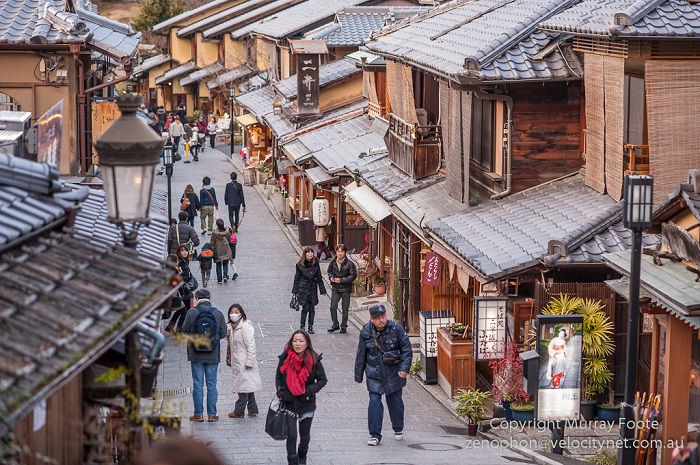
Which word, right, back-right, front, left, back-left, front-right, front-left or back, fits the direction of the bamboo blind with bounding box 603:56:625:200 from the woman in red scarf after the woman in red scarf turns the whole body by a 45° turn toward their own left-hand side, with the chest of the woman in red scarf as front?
left

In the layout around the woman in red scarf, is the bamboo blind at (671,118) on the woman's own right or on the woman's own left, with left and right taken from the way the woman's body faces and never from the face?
on the woman's own left

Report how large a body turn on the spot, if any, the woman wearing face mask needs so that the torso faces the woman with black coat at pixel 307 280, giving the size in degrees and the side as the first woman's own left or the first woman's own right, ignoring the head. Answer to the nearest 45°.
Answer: approximately 135° to the first woman's own right

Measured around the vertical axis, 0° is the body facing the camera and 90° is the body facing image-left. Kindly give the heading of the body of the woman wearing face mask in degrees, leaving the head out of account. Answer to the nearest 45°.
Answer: approximately 45°

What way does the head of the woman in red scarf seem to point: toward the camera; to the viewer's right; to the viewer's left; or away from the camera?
toward the camera

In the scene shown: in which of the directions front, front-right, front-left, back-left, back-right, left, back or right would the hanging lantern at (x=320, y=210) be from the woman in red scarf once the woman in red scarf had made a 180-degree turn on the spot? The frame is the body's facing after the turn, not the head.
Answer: front

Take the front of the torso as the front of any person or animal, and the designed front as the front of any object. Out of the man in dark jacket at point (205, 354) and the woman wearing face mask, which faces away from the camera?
the man in dark jacket

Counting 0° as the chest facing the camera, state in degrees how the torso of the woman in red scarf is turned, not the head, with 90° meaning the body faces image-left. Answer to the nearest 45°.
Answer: approximately 0°

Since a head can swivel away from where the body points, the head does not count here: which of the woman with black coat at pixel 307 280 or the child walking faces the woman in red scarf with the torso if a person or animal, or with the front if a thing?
the woman with black coat

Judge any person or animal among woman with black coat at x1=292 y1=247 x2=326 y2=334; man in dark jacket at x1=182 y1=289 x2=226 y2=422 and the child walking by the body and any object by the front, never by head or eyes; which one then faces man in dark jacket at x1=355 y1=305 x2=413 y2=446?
the woman with black coat

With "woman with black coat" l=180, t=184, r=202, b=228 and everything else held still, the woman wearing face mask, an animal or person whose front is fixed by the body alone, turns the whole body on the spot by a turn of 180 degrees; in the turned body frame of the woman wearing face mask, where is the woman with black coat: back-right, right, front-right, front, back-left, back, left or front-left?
front-left

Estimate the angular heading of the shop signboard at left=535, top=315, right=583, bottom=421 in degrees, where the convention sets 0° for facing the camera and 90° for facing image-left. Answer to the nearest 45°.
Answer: approximately 0°

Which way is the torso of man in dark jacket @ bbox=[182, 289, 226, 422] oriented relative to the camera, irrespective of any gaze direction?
away from the camera

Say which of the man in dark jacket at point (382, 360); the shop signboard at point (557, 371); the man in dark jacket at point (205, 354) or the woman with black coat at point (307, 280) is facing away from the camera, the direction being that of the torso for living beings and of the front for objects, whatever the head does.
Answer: the man in dark jacket at point (205, 354)
